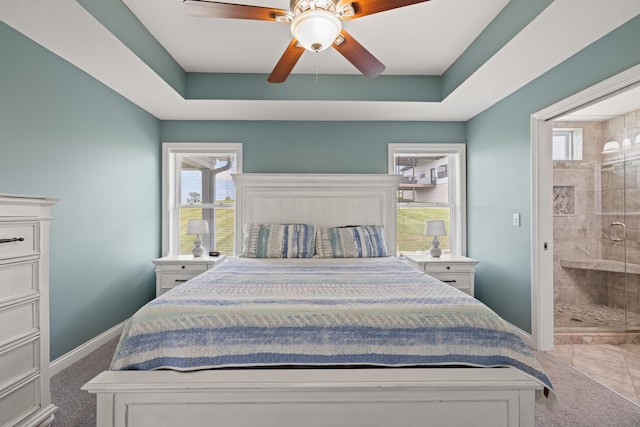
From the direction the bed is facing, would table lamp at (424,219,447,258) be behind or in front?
behind

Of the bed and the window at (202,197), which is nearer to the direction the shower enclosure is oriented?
the bed

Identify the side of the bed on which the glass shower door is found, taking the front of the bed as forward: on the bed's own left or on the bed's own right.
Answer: on the bed's own left

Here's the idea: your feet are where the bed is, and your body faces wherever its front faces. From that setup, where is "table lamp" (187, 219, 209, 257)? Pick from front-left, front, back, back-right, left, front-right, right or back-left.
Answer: back-right

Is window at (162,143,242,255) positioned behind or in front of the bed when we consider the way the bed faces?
behind

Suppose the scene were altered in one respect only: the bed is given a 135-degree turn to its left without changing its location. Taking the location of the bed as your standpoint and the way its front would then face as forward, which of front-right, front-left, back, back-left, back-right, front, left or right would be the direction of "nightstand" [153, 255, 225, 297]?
left

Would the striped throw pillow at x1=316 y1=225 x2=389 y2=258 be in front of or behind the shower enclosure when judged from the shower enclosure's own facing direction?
in front

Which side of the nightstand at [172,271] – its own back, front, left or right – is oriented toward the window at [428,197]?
left

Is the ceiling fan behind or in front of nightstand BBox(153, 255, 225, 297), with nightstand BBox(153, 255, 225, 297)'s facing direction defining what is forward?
in front

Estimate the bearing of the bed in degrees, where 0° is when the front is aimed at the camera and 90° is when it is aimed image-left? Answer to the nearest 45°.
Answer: approximately 0°

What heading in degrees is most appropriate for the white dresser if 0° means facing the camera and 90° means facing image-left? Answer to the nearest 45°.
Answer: approximately 315°
